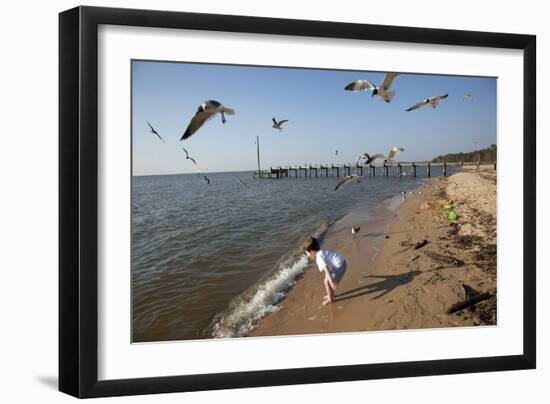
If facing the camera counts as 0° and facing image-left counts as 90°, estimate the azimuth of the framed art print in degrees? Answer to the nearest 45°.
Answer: approximately 315°
